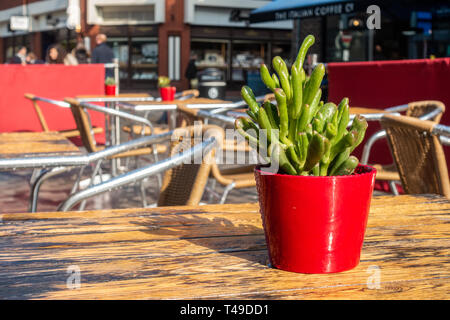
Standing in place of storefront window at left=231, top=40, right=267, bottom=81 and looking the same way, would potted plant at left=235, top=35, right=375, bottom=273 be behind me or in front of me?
in front

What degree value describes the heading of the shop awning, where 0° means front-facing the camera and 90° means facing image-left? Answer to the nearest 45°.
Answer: approximately 45°

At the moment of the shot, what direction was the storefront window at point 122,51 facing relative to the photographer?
facing the viewer

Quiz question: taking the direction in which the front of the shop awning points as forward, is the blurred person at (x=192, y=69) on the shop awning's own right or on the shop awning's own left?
on the shop awning's own right

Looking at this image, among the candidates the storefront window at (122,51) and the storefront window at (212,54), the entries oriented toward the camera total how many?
2

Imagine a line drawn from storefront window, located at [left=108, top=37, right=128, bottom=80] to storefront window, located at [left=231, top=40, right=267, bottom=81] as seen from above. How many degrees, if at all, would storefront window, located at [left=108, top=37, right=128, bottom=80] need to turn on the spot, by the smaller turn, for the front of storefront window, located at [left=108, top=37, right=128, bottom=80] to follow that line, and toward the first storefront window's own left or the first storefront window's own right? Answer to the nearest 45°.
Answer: approximately 90° to the first storefront window's own left

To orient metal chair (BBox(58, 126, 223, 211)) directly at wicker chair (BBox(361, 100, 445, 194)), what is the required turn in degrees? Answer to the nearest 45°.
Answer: approximately 180°

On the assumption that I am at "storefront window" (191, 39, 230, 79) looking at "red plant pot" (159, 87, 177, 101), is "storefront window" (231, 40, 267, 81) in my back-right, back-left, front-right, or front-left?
back-left

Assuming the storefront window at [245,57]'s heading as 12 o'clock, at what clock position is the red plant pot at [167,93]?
The red plant pot is roughly at 12 o'clock from the storefront window.

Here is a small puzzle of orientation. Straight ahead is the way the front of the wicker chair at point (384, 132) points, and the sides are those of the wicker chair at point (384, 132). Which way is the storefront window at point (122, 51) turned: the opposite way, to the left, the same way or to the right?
to the left

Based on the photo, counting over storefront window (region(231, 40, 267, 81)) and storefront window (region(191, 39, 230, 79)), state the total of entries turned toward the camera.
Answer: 2

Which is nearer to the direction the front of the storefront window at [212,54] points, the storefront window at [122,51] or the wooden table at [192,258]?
the wooden table

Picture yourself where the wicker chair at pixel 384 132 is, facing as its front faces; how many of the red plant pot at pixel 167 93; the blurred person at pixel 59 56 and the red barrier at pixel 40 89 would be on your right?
3

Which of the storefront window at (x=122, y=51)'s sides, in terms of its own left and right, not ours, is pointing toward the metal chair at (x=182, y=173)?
front

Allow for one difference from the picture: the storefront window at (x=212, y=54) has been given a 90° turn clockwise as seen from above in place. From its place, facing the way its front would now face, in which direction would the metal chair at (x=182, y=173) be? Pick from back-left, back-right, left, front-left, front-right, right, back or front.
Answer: left
